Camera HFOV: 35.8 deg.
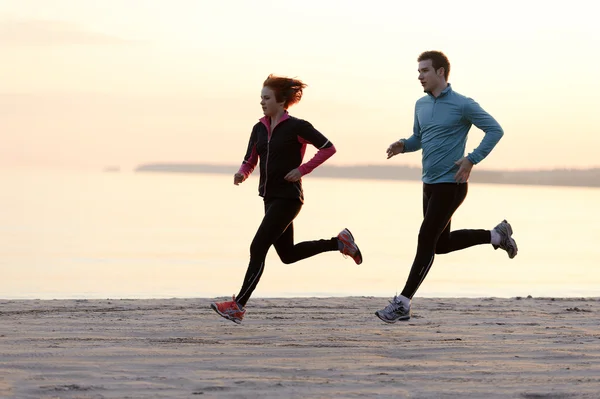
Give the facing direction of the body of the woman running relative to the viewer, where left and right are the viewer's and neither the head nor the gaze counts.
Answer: facing the viewer and to the left of the viewer

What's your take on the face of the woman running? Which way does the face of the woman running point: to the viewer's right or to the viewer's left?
to the viewer's left
